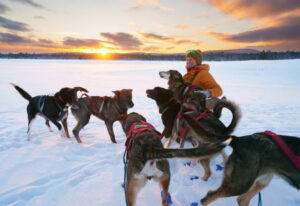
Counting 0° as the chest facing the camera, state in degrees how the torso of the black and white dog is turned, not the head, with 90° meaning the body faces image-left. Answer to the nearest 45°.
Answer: approximately 270°

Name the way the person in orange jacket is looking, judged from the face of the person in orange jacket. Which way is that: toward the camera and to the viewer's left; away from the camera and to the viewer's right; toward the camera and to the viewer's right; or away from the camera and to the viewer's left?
toward the camera and to the viewer's left

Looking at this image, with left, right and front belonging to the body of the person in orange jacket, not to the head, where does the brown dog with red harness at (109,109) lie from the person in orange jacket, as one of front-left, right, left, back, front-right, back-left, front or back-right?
front-right

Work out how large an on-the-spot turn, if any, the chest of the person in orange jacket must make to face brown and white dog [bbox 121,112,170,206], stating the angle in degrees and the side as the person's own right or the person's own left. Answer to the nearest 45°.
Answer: approximately 45° to the person's own left

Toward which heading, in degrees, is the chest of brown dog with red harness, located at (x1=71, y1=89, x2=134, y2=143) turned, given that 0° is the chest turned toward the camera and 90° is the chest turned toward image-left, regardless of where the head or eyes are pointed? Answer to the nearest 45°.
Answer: approximately 270°

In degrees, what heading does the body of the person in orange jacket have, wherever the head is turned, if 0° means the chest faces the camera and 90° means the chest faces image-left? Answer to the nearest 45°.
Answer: approximately 45°

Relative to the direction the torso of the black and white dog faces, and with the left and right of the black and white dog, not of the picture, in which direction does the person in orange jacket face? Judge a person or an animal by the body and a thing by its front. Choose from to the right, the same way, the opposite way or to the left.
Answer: the opposite way

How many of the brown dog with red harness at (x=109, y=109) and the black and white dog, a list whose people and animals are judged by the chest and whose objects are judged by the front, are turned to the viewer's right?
2

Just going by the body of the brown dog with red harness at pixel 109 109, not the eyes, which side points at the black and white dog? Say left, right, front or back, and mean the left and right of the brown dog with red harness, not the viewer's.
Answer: back

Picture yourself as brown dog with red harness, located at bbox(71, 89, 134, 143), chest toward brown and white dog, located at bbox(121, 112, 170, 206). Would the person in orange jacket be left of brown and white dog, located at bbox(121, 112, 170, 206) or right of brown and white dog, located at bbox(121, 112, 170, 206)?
left

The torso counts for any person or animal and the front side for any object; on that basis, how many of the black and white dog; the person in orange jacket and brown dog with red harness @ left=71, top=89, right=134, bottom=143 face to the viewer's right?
2

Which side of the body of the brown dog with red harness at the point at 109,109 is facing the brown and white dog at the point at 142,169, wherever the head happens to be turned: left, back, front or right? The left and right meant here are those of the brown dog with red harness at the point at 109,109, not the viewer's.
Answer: right

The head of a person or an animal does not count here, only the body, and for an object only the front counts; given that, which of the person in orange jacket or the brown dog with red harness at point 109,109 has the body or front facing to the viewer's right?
the brown dog with red harness
